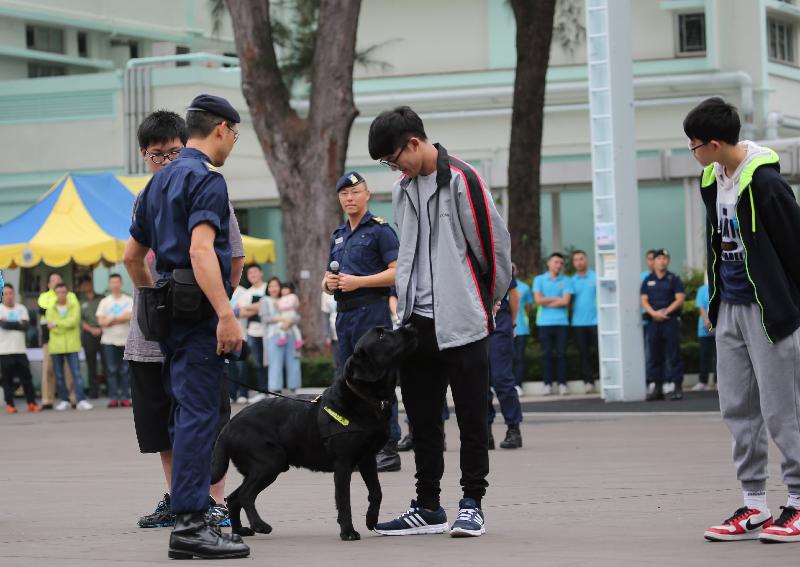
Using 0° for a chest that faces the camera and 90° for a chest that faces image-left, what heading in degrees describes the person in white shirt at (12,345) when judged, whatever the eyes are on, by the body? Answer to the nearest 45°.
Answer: approximately 0°

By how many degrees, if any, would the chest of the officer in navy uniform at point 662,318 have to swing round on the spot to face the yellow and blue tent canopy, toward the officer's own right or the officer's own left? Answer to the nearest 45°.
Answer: approximately 90° to the officer's own right

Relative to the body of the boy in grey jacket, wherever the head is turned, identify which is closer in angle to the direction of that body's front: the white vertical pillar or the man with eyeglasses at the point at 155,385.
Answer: the man with eyeglasses

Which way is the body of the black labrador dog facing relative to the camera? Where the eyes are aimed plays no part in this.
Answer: to the viewer's right

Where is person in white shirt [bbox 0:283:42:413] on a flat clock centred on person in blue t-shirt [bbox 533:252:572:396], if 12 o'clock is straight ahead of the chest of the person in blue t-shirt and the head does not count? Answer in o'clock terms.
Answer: The person in white shirt is roughly at 3 o'clock from the person in blue t-shirt.

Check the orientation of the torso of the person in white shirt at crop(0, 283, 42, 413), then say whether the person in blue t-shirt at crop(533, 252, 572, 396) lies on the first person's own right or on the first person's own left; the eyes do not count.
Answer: on the first person's own left

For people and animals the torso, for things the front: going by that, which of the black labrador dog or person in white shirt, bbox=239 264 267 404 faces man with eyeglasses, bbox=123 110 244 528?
the person in white shirt

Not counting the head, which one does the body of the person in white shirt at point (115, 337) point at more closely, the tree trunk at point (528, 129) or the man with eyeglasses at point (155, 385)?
the man with eyeglasses

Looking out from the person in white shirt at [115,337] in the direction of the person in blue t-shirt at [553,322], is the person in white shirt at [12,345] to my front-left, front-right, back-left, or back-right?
back-right

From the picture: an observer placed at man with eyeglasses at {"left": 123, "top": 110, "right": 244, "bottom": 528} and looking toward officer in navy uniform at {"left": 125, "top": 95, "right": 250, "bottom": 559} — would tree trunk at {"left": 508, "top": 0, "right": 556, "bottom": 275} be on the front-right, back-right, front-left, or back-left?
back-left
